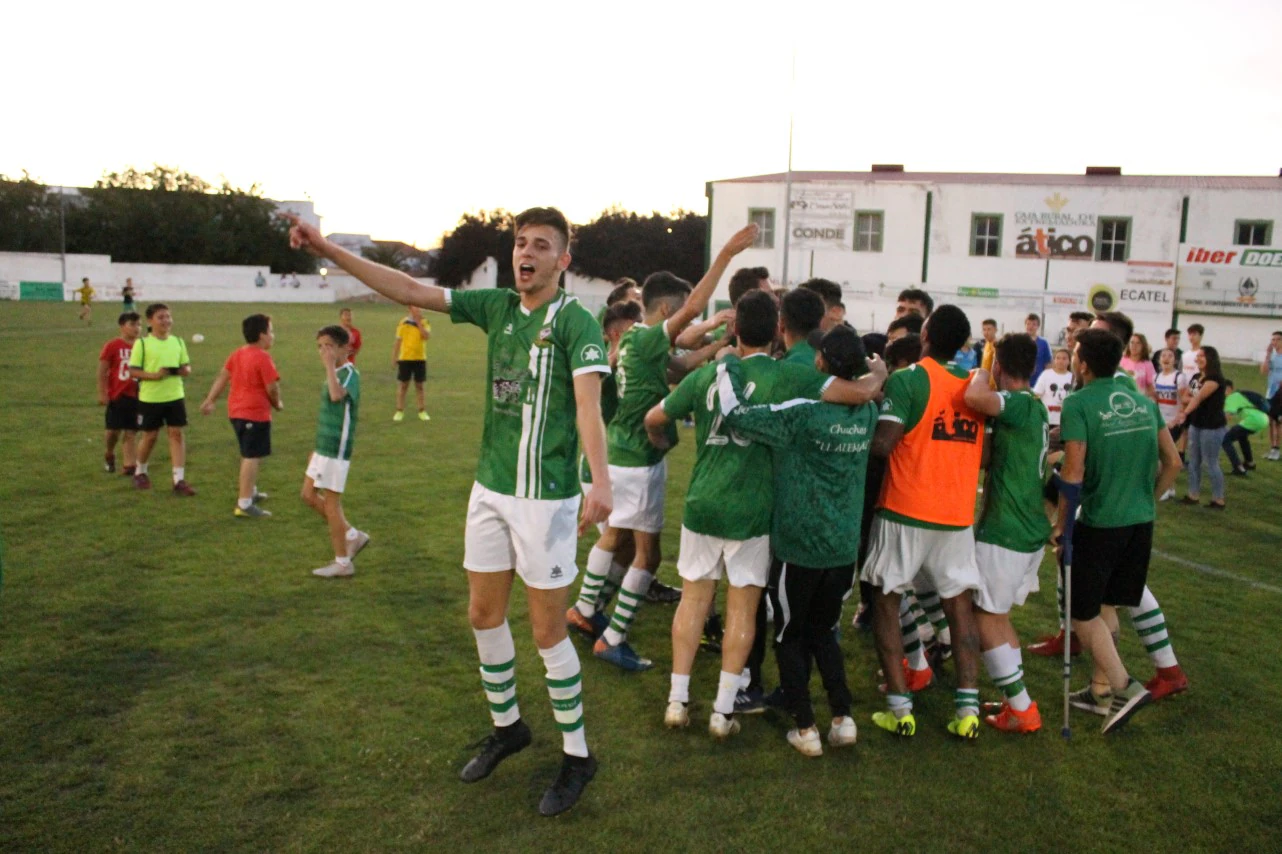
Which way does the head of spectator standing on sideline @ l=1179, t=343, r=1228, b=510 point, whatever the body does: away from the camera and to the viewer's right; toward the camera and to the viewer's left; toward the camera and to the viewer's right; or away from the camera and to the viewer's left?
toward the camera and to the viewer's left

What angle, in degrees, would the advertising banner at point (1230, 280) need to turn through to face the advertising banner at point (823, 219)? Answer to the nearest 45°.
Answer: approximately 90° to its right

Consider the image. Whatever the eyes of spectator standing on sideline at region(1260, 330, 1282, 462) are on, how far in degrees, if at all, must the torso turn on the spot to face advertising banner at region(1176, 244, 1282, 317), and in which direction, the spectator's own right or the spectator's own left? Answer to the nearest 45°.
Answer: approximately 135° to the spectator's own right

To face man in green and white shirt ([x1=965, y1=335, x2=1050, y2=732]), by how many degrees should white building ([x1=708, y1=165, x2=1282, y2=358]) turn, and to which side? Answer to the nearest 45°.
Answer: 0° — it already faces them

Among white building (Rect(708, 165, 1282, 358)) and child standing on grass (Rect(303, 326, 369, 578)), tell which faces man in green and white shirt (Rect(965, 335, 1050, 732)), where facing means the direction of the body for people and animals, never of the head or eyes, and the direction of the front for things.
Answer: the white building

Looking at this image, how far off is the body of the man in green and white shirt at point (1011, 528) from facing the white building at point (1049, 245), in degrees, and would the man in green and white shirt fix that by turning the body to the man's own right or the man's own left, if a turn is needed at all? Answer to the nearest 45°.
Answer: approximately 45° to the man's own right

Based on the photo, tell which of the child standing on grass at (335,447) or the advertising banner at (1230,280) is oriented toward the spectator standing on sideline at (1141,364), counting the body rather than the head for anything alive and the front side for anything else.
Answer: the advertising banner

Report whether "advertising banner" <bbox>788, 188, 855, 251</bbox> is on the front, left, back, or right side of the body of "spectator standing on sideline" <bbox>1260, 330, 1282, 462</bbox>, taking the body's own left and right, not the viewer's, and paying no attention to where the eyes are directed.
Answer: right

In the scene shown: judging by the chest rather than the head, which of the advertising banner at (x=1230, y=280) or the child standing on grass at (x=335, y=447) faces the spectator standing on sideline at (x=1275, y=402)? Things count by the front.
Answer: the advertising banner

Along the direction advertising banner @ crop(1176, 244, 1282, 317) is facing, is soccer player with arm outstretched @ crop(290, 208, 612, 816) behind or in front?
in front

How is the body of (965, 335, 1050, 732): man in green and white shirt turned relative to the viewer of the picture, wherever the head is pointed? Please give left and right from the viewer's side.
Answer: facing away from the viewer and to the left of the viewer
